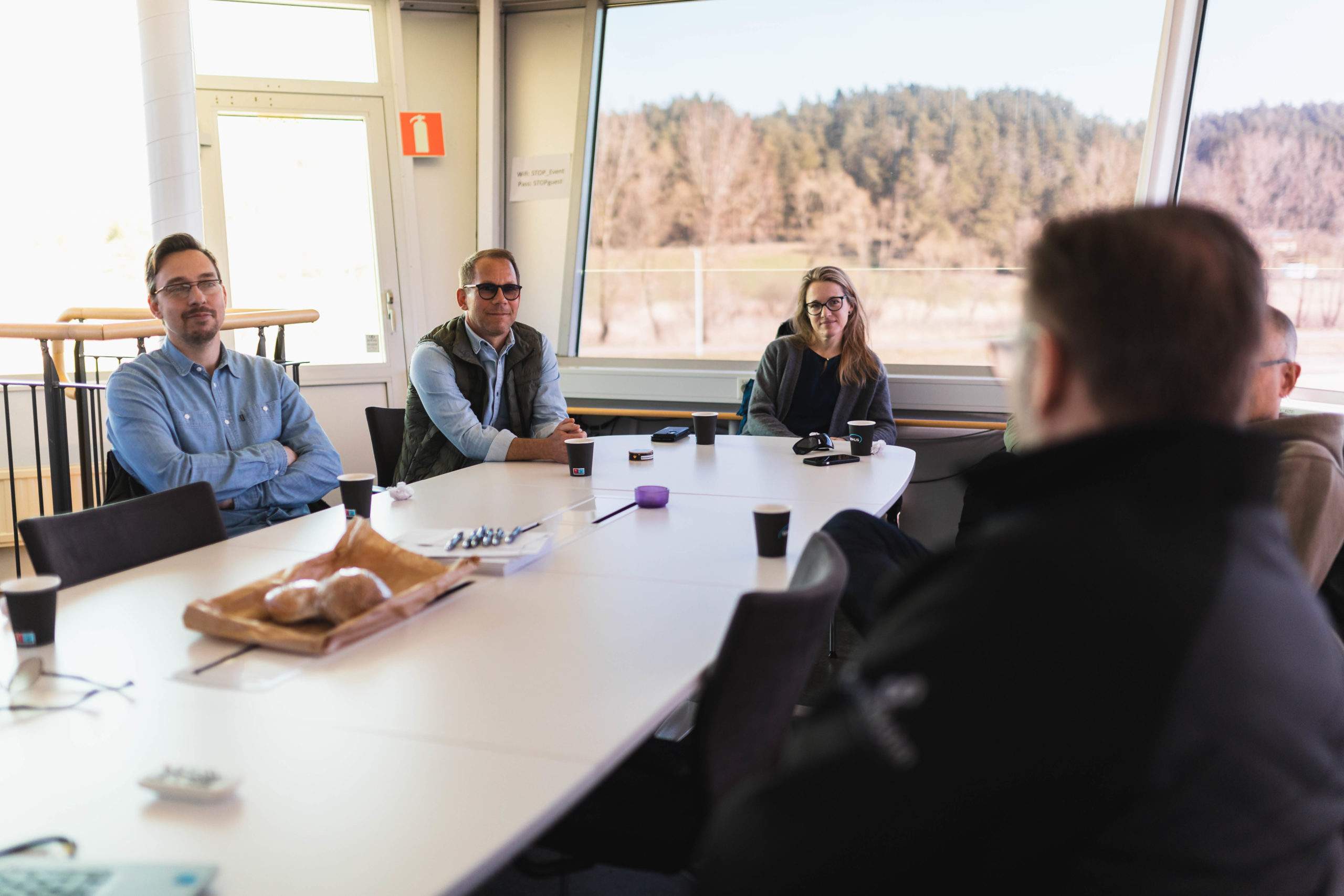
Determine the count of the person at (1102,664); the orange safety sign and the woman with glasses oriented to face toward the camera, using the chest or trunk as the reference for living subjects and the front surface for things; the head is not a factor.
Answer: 2

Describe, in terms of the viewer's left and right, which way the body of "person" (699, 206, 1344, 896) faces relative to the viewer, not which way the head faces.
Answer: facing away from the viewer and to the left of the viewer

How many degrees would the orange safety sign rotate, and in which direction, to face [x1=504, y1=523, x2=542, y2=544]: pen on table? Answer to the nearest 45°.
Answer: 0° — it already faces it

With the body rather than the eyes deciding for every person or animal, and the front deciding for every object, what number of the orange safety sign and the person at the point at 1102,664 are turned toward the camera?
1

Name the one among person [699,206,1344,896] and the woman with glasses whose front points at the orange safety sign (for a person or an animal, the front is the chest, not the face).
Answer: the person

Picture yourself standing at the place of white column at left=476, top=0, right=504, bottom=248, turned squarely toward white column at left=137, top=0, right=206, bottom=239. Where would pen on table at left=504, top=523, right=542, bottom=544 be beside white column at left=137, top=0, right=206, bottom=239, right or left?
left

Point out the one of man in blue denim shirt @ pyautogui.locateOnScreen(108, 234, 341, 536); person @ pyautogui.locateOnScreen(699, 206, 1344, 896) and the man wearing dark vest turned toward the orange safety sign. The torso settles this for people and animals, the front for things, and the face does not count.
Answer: the person

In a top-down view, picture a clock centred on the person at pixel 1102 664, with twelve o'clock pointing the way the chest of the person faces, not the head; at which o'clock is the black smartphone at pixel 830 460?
The black smartphone is roughly at 1 o'clock from the person.

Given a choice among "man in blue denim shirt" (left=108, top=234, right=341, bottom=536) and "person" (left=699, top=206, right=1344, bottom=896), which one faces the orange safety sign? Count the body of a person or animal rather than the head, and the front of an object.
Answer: the person

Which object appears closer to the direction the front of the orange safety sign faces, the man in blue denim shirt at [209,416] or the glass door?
the man in blue denim shirt

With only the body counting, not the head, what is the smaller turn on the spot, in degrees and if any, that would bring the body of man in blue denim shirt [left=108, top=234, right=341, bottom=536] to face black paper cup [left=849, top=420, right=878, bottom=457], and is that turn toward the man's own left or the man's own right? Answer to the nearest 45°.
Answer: approximately 45° to the man's own left
